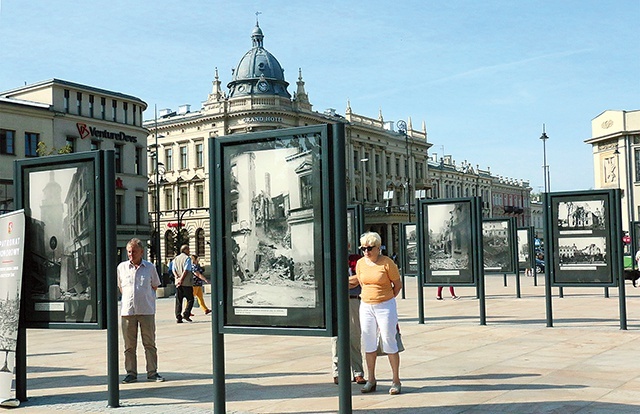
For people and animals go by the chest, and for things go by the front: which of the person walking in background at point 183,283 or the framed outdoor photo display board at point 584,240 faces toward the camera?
the framed outdoor photo display board

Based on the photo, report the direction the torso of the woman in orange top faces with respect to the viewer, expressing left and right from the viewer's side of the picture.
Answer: facing the viewer and to the left of the viewer

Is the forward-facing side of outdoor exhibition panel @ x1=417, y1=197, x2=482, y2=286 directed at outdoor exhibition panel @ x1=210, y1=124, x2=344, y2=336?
yes

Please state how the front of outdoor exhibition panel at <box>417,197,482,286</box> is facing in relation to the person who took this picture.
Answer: facing the viewer

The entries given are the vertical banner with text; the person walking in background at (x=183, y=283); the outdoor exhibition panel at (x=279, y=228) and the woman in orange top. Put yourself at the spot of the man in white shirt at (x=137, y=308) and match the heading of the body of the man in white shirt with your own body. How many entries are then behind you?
1

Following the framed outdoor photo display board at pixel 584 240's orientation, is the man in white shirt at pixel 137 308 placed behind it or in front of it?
in front

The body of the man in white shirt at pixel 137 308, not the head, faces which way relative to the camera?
toward the camera

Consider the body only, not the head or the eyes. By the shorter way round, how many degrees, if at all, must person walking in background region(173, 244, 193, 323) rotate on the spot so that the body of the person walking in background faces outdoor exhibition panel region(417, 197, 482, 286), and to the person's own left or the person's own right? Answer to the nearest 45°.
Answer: approximately 90° to the person's own right

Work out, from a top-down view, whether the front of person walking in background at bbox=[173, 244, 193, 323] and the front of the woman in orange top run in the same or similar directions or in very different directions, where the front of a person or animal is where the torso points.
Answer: very different directions

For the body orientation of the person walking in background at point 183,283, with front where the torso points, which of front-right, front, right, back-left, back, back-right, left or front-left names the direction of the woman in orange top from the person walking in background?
back-right

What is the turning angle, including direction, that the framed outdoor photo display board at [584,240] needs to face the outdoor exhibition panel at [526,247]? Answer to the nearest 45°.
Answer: approximately 180°

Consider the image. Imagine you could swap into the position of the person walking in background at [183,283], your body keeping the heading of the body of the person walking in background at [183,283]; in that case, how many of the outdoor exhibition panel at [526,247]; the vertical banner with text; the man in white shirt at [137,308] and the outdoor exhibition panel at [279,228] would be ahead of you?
1

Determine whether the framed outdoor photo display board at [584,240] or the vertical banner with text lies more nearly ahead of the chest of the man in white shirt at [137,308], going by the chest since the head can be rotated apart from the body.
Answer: the vertical banner with text

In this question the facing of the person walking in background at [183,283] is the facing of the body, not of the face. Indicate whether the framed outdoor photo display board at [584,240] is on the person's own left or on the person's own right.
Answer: on the person's own right

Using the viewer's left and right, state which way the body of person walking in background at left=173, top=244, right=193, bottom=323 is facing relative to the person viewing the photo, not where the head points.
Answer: facing away from the viewer and to the right of the viewer

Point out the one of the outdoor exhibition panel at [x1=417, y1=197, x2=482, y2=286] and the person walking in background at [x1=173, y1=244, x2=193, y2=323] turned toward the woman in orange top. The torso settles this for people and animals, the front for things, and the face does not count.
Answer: the outdoor exhibition panel
